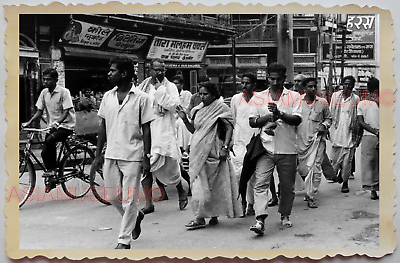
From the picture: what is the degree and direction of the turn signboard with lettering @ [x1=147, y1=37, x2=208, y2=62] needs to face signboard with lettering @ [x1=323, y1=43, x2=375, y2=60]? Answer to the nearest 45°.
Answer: approximately 45° to its left

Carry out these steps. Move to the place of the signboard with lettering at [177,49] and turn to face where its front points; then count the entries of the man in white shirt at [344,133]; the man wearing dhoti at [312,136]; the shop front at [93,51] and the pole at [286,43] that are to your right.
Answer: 1

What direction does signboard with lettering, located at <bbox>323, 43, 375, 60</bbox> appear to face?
toward the camera

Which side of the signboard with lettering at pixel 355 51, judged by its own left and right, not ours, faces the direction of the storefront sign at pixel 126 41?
right

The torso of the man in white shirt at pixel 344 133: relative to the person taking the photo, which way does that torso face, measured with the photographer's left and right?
facing the viewer

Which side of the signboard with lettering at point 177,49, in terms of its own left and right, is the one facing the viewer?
front
